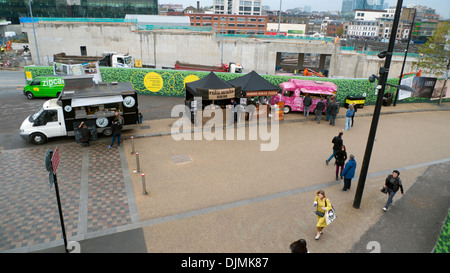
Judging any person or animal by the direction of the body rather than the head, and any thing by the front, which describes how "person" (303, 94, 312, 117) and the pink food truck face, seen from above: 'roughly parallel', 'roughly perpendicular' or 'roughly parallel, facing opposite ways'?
roughly perpendicular

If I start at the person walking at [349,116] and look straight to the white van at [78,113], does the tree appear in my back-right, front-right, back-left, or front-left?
back-right

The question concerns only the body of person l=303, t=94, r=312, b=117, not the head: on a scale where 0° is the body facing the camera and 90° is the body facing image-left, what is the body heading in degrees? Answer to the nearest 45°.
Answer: approximately 180°

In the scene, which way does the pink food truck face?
to the viewer's left

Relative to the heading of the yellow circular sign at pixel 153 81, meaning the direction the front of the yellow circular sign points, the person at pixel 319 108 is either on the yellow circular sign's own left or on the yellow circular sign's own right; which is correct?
on the yellow circular sign's own left

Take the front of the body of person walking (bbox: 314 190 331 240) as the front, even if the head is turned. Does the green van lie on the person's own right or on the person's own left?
on the person's own right

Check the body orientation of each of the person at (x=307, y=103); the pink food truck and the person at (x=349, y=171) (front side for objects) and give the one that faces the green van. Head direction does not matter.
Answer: the pink food truck
